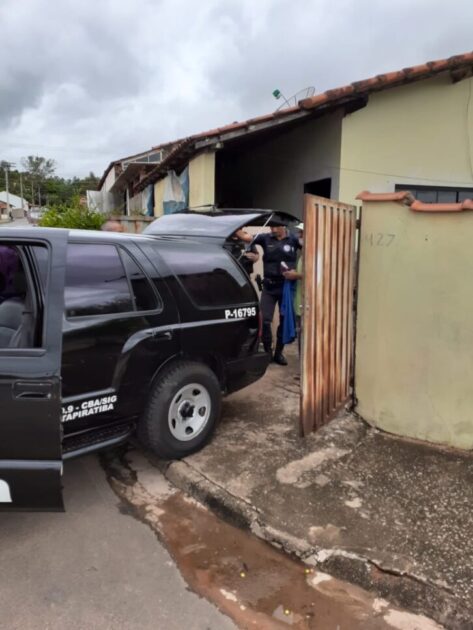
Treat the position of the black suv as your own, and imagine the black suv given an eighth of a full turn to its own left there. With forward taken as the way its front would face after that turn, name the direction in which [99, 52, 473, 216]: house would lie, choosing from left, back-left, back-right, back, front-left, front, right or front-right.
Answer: back-left

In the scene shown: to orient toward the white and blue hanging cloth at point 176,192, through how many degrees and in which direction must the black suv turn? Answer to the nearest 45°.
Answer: approximately 135° to its right

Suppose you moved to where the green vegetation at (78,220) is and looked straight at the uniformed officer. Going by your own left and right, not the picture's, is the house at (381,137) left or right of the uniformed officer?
left

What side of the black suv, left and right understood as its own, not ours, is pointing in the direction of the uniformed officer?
back

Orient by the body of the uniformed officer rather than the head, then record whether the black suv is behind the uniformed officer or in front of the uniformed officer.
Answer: in front

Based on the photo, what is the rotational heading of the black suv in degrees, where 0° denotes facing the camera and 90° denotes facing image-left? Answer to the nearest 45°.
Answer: approximately 45°

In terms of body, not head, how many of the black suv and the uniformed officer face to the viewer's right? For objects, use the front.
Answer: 0

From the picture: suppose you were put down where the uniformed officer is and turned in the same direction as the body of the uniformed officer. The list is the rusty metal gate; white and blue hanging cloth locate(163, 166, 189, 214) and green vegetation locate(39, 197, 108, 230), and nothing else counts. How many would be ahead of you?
1

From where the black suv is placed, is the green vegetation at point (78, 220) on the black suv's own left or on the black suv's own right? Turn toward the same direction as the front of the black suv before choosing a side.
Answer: on the black suv's own right
